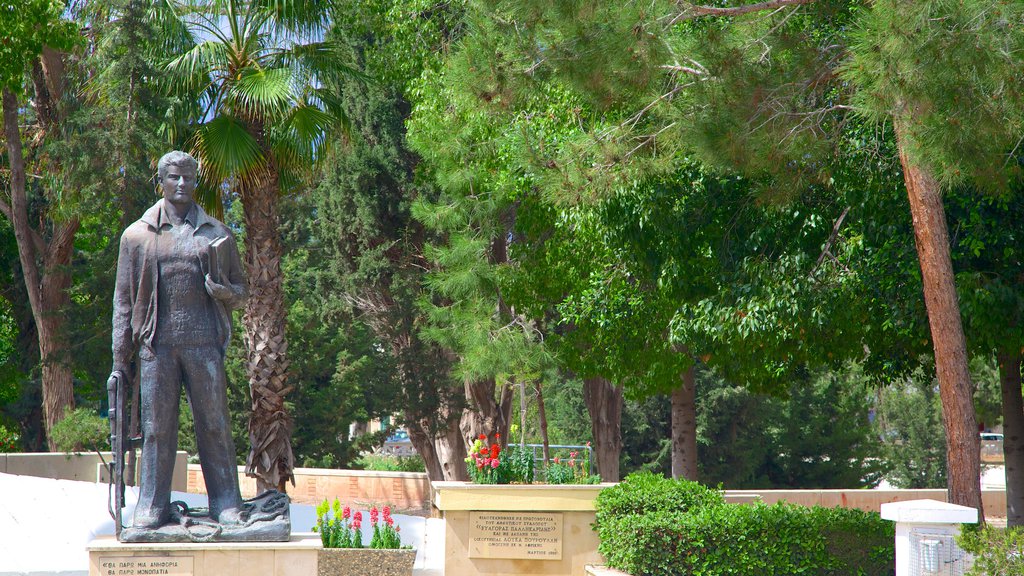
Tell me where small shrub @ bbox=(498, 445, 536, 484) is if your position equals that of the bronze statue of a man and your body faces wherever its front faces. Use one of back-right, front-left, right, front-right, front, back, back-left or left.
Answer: back-left

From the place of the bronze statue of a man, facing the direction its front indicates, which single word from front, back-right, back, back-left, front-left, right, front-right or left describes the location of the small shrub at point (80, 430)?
back

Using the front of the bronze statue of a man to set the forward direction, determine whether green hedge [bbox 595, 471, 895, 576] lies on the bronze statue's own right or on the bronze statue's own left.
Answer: on the bronze statue's own left

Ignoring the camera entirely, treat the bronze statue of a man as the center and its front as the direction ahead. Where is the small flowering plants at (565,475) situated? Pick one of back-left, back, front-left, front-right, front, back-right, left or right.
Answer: back-left

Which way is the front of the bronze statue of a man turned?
toward the camera

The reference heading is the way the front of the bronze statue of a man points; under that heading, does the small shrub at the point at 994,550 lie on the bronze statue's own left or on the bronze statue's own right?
on the bronze statue's own left

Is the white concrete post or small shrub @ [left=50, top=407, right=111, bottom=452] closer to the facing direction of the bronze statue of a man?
the white concrete post

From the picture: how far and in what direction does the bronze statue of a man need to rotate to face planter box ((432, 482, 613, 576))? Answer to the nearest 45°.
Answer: approximately 135° to its left

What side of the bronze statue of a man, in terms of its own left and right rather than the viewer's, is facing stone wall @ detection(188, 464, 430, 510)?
back

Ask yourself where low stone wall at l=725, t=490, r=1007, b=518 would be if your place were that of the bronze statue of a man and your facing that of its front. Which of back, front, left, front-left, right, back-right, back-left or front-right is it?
back-left

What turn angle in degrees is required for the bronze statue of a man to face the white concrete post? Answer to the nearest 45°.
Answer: approximately 90° to its left
